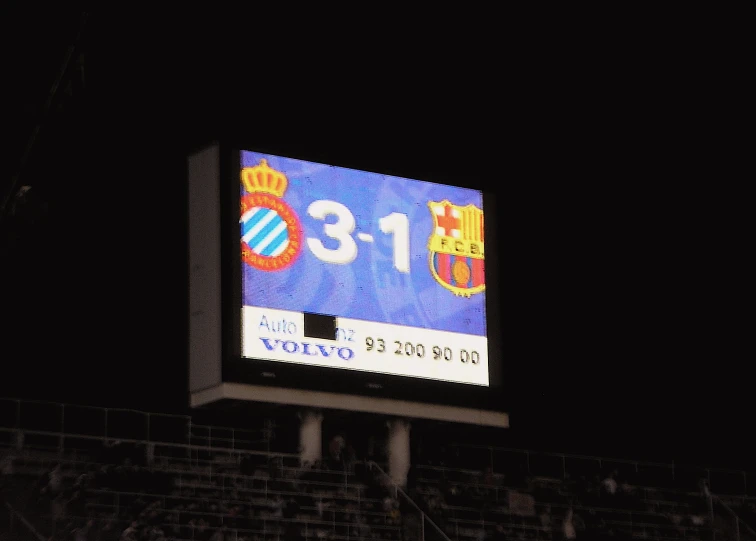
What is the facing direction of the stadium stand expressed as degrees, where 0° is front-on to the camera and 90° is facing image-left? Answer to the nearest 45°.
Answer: approximately 315°

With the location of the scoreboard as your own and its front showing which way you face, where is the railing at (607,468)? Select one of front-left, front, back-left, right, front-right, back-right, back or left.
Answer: left

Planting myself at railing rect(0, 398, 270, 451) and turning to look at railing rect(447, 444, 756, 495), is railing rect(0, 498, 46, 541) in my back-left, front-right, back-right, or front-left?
back-right
